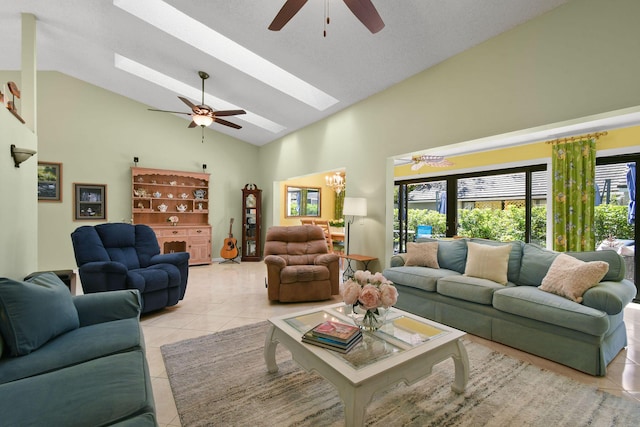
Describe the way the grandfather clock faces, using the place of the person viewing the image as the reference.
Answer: facing the viewer

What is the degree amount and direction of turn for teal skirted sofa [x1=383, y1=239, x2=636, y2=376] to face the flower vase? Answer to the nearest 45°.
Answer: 0° — it already faces it

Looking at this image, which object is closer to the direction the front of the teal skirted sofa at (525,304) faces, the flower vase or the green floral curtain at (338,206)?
the flower vase

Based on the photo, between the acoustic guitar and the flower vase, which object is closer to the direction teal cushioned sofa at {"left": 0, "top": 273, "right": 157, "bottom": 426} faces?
the flower vase

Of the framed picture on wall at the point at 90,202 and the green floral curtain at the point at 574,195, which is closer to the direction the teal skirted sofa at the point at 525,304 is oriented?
the framed picture on wall

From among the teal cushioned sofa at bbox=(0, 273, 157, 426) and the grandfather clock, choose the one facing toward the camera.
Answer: the grandfather clock

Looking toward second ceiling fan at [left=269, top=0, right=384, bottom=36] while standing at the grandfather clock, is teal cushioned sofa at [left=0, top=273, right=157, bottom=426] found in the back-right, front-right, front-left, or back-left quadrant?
front-right

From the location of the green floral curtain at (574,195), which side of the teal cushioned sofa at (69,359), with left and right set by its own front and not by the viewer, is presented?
front

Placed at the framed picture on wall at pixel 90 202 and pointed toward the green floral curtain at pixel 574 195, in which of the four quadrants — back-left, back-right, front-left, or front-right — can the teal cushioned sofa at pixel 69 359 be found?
front-right

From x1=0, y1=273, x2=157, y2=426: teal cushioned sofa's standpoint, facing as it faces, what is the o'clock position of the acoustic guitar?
The acoustic guitar is roughly at 10 o'clock from the teal cushioned sofa.

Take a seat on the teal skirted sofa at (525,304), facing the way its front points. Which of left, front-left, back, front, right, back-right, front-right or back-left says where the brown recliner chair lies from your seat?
front-right

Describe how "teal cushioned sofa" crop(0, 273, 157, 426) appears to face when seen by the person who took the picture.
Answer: facing to the right of the viewer

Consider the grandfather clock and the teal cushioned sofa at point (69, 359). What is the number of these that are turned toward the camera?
1

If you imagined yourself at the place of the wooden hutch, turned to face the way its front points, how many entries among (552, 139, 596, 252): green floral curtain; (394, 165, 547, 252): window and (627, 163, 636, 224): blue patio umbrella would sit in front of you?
3

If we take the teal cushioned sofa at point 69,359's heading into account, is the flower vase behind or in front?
in front

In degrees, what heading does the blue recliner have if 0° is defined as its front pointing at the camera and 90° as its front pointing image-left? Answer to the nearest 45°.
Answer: approximately 315°

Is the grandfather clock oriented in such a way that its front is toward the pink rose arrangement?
yes
